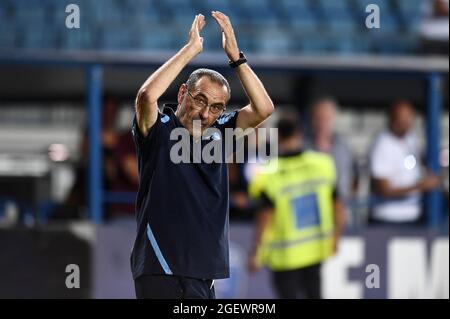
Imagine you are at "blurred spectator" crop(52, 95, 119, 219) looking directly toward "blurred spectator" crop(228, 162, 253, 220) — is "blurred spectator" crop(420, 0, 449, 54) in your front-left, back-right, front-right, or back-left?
front-left

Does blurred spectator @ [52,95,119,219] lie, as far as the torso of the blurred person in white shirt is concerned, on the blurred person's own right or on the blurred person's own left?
on the blurred person's own right

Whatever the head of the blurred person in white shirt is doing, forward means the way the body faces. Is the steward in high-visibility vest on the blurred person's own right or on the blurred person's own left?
on the blurred person's own right

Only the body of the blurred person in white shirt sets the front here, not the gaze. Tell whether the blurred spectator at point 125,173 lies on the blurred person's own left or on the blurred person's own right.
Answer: on the blurred person's own right

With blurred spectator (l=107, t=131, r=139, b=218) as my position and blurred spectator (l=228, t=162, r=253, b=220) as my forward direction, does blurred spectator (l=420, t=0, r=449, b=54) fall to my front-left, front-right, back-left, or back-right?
front-left

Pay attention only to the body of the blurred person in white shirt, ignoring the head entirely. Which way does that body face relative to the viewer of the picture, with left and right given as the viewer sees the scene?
facing the viewer and to the right of the viewer

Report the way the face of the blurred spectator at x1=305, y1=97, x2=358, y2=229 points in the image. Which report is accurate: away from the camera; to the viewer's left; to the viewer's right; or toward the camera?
toward the camera

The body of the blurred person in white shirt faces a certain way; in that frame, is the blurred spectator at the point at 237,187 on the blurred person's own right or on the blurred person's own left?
on the blurred person's own right

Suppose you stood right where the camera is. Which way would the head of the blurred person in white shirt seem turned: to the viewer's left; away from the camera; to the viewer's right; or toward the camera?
toward the camera
